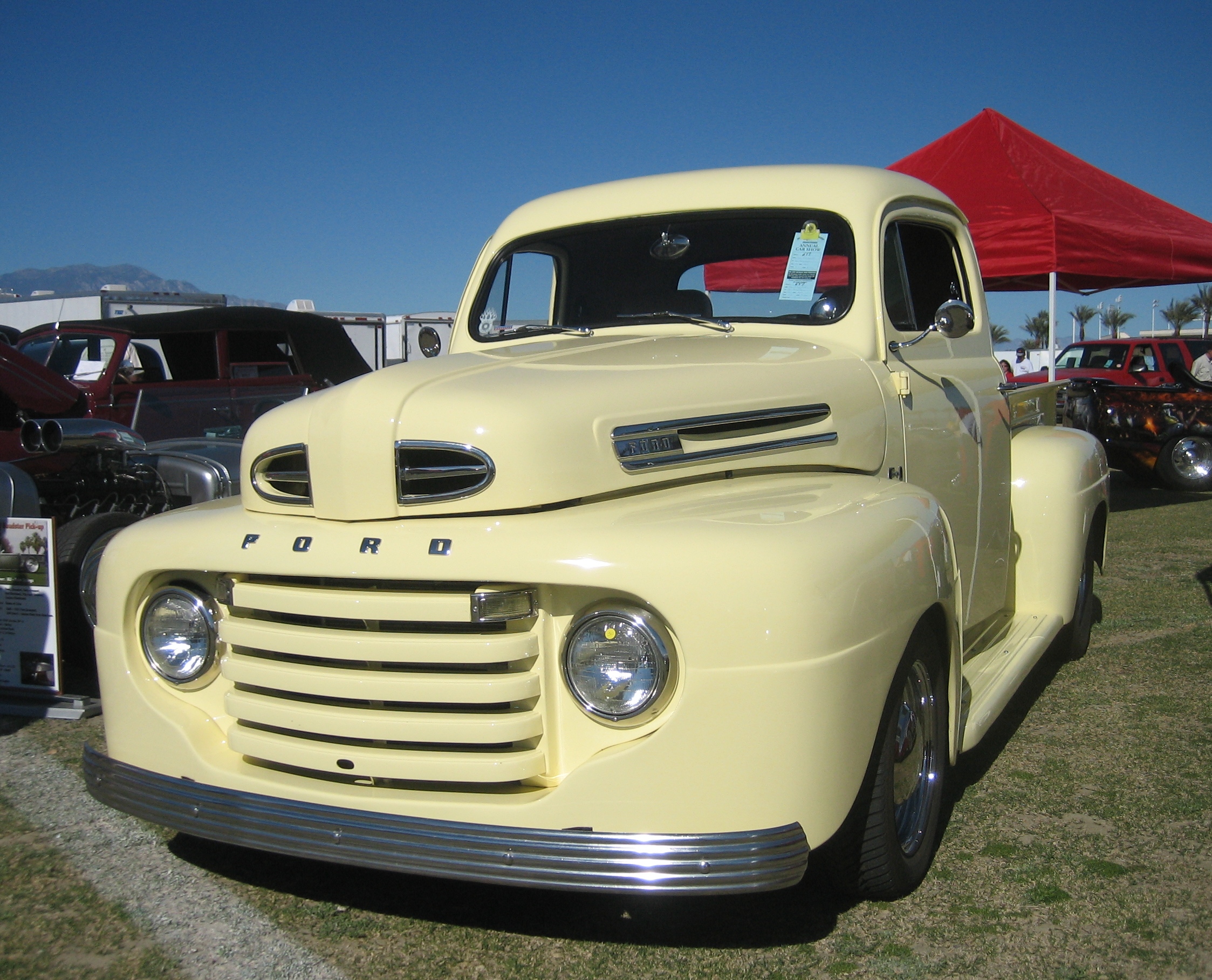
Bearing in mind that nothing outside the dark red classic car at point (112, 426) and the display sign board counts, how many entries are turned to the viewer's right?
0

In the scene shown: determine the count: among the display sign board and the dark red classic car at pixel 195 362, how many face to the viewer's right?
0

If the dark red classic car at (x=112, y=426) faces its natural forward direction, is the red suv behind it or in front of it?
behind

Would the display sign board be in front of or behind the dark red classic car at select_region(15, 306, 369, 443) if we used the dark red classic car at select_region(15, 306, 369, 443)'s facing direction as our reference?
in front

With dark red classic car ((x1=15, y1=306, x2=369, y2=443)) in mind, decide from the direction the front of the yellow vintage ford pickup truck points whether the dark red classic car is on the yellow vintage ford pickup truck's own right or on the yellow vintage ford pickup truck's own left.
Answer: on the yellow vintage ford pickup truck's own right

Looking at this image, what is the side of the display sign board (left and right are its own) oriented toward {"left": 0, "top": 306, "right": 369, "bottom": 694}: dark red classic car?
back

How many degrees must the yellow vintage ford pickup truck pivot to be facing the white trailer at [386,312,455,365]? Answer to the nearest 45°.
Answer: approximately 135° to its right

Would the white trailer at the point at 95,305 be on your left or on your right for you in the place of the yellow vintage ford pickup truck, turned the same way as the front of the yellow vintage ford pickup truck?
on your right

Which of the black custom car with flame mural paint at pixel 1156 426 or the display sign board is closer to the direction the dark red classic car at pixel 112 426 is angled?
the display sign board

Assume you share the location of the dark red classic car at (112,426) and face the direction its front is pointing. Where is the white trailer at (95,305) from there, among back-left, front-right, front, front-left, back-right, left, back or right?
back-right

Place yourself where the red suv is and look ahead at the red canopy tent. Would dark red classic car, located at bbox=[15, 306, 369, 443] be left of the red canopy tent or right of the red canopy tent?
right

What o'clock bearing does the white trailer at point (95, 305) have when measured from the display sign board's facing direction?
The white trailer is roughly at 6 o'clock from the display sign board.
